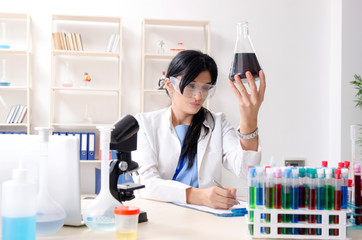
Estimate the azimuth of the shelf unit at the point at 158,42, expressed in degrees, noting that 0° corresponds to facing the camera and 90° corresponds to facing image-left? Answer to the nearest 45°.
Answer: approximately 0°

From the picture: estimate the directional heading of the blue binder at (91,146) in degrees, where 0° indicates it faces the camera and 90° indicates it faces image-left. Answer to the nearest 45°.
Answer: approximately 0°

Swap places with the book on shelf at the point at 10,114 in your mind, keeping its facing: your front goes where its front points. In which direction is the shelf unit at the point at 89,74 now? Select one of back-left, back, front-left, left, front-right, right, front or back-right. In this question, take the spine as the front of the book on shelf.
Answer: left

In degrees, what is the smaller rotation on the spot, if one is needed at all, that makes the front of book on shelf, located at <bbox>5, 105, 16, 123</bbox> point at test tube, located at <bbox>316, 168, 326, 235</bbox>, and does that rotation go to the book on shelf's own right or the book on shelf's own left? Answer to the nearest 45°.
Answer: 0° — it already faces it

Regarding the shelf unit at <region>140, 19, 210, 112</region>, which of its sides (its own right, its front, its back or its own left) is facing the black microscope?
front

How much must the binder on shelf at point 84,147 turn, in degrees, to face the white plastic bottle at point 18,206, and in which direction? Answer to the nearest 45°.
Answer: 0° — it already faces it

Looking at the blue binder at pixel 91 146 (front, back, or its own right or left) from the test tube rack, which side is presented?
front

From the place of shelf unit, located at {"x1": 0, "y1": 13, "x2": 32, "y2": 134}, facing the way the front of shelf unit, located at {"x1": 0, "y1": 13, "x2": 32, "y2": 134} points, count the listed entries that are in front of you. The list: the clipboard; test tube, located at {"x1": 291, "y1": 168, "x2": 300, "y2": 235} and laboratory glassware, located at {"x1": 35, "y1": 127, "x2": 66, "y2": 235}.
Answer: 3
